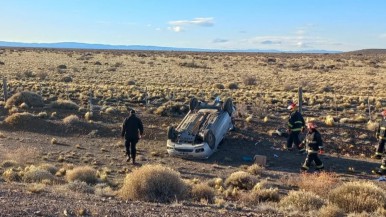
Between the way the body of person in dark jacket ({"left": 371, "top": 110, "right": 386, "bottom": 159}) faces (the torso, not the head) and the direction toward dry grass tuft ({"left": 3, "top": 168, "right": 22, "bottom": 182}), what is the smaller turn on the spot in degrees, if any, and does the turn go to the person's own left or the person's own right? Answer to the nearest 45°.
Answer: approximately 45° to the person's own left

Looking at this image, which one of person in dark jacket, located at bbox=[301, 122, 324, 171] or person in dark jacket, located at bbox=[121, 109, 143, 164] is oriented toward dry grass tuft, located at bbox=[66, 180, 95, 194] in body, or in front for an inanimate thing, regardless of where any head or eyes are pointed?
person in dark jacket, located at bbox=[301, 122, 324, 171]

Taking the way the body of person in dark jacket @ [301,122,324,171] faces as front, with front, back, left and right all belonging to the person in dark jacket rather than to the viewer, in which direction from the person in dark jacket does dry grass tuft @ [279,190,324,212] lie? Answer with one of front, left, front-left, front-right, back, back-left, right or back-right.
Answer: front-left

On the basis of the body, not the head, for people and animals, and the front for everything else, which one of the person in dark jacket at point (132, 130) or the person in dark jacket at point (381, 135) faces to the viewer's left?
the person in dark jacket at point (381, 135)

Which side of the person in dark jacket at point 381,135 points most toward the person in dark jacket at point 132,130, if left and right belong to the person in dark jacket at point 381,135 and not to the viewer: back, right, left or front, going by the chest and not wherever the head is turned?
front

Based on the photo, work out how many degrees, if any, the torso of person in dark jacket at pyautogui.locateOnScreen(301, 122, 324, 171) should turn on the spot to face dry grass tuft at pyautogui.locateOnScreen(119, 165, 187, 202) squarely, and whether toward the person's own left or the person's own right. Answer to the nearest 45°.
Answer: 0° — they already face it

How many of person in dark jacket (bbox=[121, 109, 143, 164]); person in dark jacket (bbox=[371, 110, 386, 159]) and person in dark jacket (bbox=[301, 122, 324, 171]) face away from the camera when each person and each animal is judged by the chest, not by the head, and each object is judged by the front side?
1

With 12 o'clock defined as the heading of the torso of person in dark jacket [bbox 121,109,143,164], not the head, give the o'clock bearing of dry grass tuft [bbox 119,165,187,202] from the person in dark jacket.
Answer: The dry grass tuft is roughly at 6 o'clock from the person in dark jacket.

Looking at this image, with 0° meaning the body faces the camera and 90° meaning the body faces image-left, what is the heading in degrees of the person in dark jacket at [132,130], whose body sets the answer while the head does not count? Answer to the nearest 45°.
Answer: approximately 180°

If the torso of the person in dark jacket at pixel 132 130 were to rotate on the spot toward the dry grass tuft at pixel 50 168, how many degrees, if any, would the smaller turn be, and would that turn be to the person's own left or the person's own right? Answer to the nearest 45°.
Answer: approximately 135° to the person's own left

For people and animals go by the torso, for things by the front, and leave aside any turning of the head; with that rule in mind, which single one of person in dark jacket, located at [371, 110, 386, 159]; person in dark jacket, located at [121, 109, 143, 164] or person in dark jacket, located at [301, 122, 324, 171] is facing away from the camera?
person in dark jacket, located at [121, 109, 143, 164]

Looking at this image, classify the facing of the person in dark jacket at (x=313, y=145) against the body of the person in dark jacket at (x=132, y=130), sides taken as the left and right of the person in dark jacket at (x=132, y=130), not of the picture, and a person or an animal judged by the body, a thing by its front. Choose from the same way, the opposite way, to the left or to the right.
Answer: to the left

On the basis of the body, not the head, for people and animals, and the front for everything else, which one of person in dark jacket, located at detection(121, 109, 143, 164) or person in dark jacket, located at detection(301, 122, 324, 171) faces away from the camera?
person in dark jacket, located at detection(121, 109, 143, 164)

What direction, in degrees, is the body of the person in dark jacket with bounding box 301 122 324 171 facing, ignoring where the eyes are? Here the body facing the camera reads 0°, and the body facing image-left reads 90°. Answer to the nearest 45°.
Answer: approximately 45°

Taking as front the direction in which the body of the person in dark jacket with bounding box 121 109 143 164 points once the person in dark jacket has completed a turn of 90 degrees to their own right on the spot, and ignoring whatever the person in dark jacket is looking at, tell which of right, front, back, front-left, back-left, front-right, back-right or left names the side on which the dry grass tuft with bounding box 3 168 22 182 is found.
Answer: back-right

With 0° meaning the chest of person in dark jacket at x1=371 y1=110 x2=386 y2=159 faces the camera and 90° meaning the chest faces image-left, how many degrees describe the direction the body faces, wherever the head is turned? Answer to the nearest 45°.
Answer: approximately 90°

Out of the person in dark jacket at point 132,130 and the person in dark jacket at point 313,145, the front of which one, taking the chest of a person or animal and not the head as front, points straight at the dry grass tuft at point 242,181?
the person in dark jacket at point 313,145

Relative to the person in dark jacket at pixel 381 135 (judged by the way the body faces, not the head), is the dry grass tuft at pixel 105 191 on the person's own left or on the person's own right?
on the person's own left
